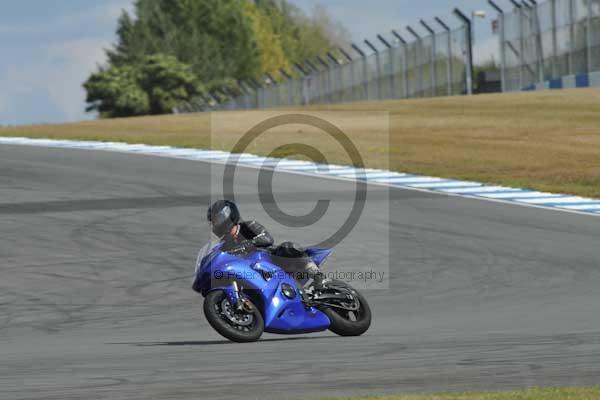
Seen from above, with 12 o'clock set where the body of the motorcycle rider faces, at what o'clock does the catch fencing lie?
The catch fencing is roughly at 5 o'clock from the motorcycle rider.

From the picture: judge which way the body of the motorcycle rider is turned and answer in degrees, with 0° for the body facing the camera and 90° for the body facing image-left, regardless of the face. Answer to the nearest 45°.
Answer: approximately 45°
